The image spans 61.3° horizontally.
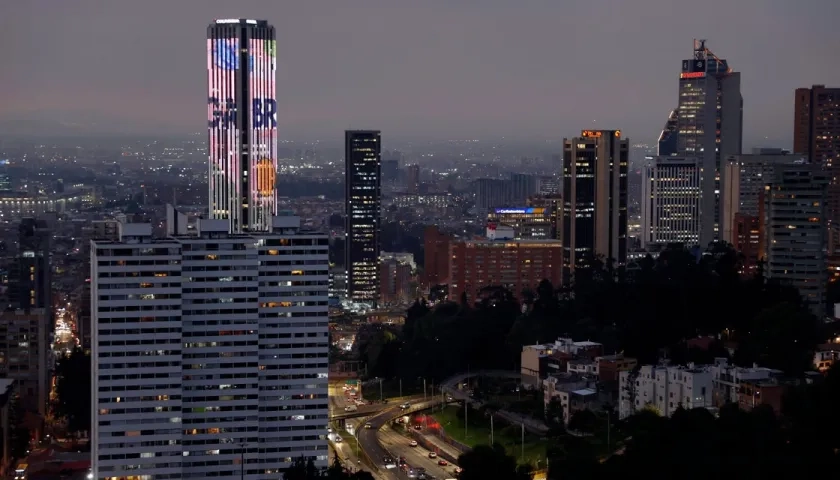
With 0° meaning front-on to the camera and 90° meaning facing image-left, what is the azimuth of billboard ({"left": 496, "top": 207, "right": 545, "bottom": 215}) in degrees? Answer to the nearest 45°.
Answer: approximately 0°

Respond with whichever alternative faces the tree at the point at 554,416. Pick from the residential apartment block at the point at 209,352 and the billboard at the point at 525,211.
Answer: the billboard

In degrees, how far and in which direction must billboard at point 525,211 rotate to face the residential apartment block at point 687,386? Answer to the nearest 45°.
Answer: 0° — it already faces it

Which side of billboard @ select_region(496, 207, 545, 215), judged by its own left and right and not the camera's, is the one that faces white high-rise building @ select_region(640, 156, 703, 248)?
left

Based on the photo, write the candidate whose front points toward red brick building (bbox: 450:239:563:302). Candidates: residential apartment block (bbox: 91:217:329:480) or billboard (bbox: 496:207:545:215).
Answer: the billboard

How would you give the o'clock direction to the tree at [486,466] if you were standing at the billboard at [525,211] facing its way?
The tree is roughly at 12 o'clock from the billboard.

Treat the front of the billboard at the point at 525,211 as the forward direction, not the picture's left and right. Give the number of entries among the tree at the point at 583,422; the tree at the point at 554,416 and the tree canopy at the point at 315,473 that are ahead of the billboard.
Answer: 3

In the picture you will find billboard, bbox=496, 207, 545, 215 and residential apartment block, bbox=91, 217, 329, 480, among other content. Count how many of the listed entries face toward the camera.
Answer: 2

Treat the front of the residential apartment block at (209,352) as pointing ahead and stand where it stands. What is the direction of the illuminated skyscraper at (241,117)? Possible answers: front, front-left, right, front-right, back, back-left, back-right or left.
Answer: back

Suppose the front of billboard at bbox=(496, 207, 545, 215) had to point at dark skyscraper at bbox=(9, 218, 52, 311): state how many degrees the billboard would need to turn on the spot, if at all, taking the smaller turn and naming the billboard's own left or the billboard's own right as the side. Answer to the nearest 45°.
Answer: approximately 45° to the billboard's own right

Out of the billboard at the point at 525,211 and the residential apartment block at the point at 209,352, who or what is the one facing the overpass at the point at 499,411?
the billboard
